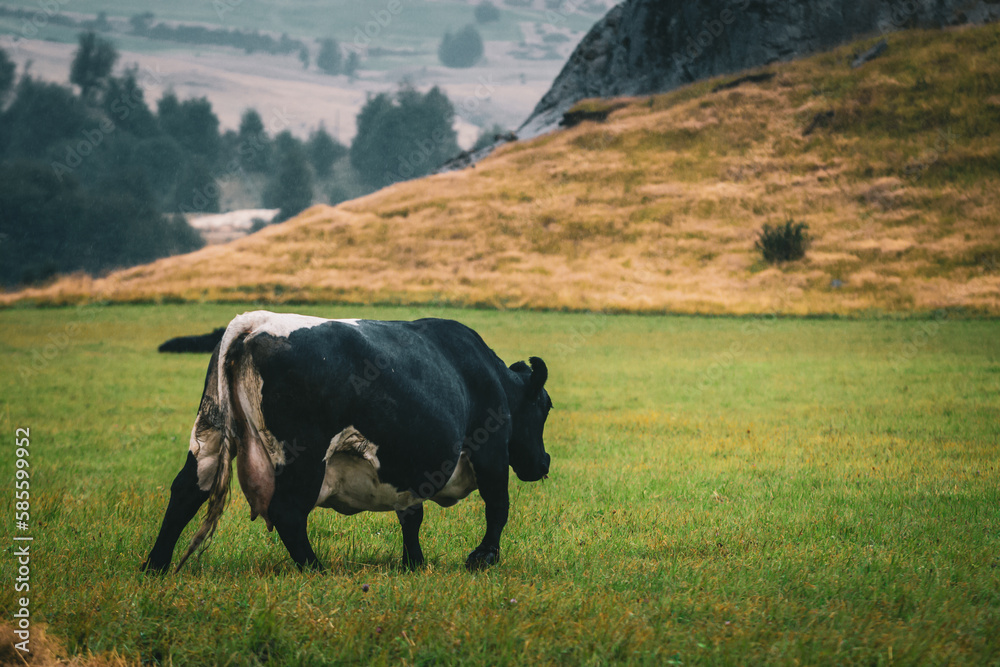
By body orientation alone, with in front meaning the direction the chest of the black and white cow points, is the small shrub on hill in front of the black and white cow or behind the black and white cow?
in front

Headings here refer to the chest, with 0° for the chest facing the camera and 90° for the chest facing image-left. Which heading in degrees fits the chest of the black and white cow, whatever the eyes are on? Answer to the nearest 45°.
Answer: approximately 225°
